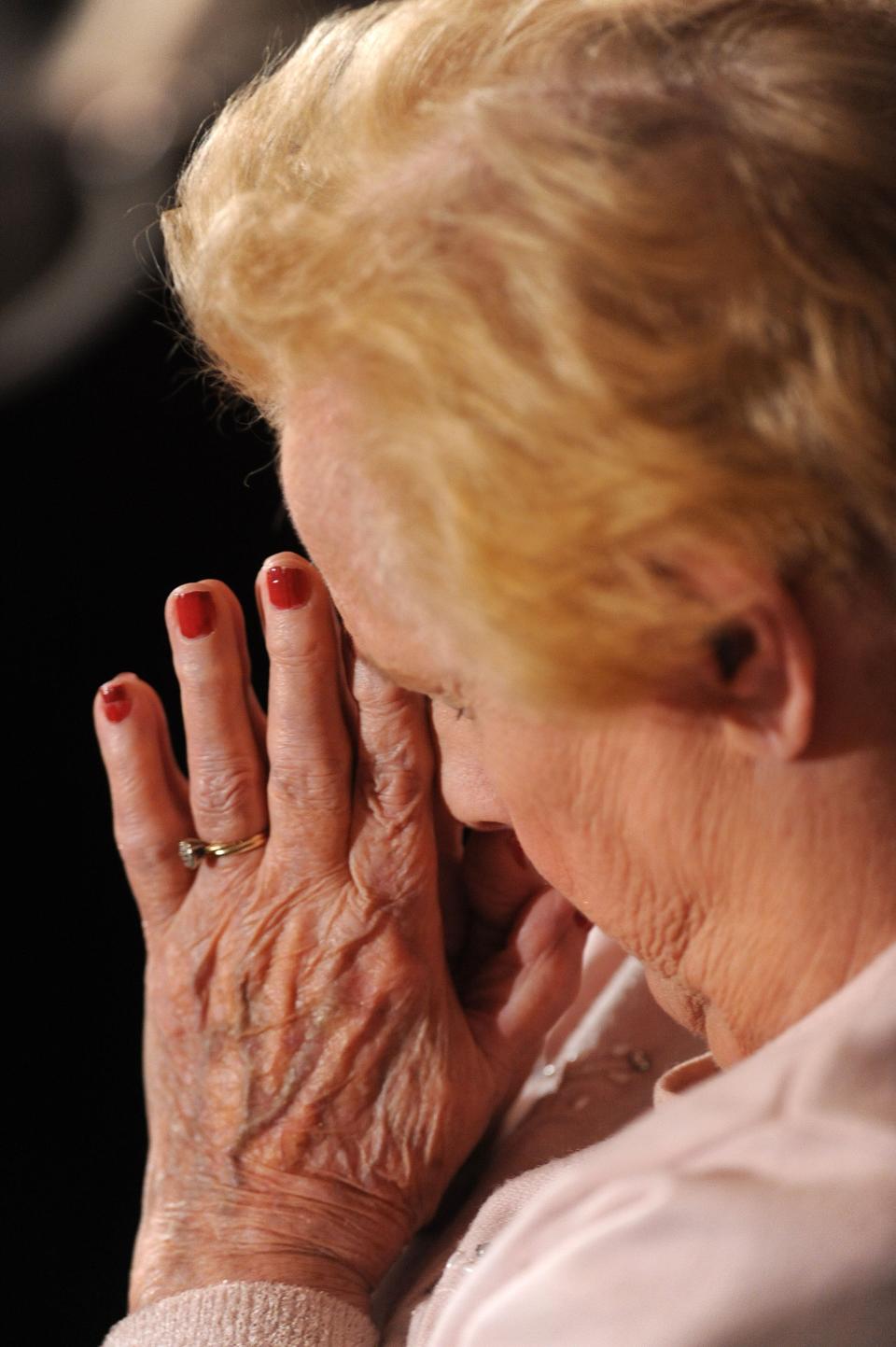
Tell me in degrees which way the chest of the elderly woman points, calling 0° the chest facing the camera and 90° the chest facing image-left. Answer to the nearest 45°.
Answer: approximately 90°
